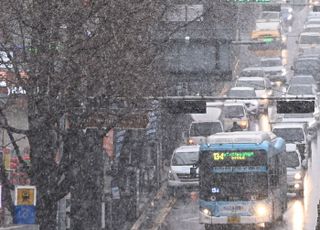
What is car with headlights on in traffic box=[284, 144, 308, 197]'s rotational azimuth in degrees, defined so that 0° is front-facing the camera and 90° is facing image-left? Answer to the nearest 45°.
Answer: approximately 0°

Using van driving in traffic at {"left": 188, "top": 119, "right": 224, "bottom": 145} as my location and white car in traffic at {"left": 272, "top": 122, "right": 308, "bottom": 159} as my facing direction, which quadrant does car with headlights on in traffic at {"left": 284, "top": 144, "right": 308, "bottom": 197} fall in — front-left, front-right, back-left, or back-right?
front-right

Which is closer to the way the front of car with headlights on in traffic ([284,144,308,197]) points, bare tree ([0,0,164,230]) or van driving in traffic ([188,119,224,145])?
the bare tree

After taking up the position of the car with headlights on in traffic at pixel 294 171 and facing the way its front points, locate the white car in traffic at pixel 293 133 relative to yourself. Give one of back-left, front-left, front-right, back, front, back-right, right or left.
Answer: back

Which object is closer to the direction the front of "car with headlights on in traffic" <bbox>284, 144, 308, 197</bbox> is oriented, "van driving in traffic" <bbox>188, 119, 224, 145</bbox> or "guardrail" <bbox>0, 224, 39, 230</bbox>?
the guardrail

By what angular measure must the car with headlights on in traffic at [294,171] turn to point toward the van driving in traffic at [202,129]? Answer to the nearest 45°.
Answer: approximately 135° to its right

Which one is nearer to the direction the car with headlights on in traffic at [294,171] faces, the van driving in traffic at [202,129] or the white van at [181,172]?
the white van

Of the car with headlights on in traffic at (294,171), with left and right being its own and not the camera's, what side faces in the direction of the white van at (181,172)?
right

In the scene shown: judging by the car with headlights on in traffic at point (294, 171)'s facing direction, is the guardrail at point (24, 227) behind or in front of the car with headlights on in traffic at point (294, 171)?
in front

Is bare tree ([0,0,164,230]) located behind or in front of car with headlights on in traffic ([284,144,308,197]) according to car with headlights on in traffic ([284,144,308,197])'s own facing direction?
in front
